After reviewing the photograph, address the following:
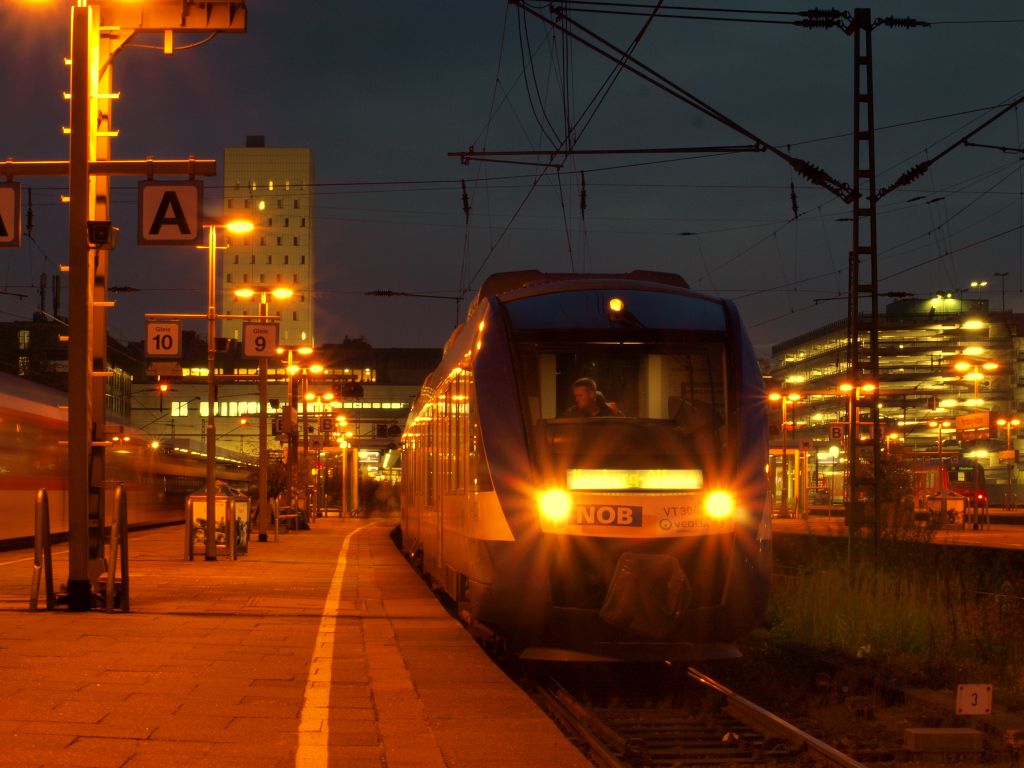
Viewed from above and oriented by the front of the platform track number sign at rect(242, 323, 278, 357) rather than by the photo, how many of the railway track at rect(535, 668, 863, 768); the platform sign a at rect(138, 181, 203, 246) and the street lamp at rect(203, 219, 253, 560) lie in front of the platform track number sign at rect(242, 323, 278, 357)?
3

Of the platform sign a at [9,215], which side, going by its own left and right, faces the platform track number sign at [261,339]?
back

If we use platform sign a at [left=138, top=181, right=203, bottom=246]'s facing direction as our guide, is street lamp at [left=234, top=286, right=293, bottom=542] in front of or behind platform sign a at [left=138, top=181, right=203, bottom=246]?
behind

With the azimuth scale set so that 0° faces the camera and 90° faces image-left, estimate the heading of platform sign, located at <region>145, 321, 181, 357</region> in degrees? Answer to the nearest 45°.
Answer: approximately 0°

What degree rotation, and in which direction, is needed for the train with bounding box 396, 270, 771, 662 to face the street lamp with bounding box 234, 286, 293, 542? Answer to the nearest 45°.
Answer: approximately 180°

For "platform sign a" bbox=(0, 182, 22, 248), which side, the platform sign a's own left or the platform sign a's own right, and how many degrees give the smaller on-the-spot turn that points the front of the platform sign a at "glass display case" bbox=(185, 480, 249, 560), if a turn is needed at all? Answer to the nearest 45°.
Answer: approximately 180°
